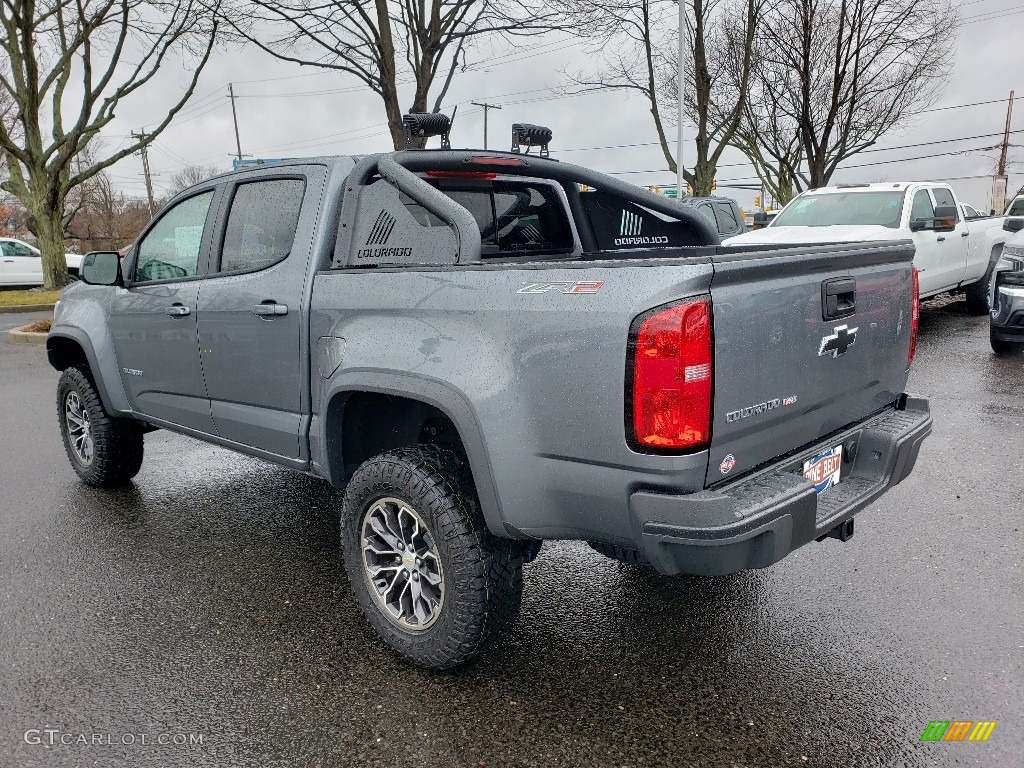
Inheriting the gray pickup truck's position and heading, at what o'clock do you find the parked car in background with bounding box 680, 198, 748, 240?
The parked car in background is roughly at 2 o'clock from the gray pickup truck.

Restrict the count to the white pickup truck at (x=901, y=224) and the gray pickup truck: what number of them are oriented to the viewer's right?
0

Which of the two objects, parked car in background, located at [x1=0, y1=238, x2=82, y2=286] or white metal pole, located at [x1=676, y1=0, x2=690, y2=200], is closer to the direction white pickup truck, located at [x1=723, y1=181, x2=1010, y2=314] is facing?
the parked car in background

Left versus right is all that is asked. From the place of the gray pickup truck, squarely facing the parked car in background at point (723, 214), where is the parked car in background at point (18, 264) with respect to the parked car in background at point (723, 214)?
left

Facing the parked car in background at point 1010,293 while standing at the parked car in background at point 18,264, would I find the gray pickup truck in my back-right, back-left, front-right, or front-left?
front-right

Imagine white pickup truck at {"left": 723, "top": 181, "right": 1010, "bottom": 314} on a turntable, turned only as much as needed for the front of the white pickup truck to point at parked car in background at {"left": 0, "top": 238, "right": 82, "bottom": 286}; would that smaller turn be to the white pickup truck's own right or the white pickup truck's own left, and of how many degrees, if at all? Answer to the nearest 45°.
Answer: approximately 45° to the white pickup truck's own right

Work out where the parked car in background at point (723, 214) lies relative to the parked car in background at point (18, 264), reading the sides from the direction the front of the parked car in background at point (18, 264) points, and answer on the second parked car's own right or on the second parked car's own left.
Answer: on the second parked car's own right

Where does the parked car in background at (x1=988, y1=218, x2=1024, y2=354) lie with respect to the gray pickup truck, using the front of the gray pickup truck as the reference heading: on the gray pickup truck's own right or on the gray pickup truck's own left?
on the gray pickup truck's own right

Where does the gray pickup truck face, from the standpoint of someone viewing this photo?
facing away from the viewer and to the left of the viewer
